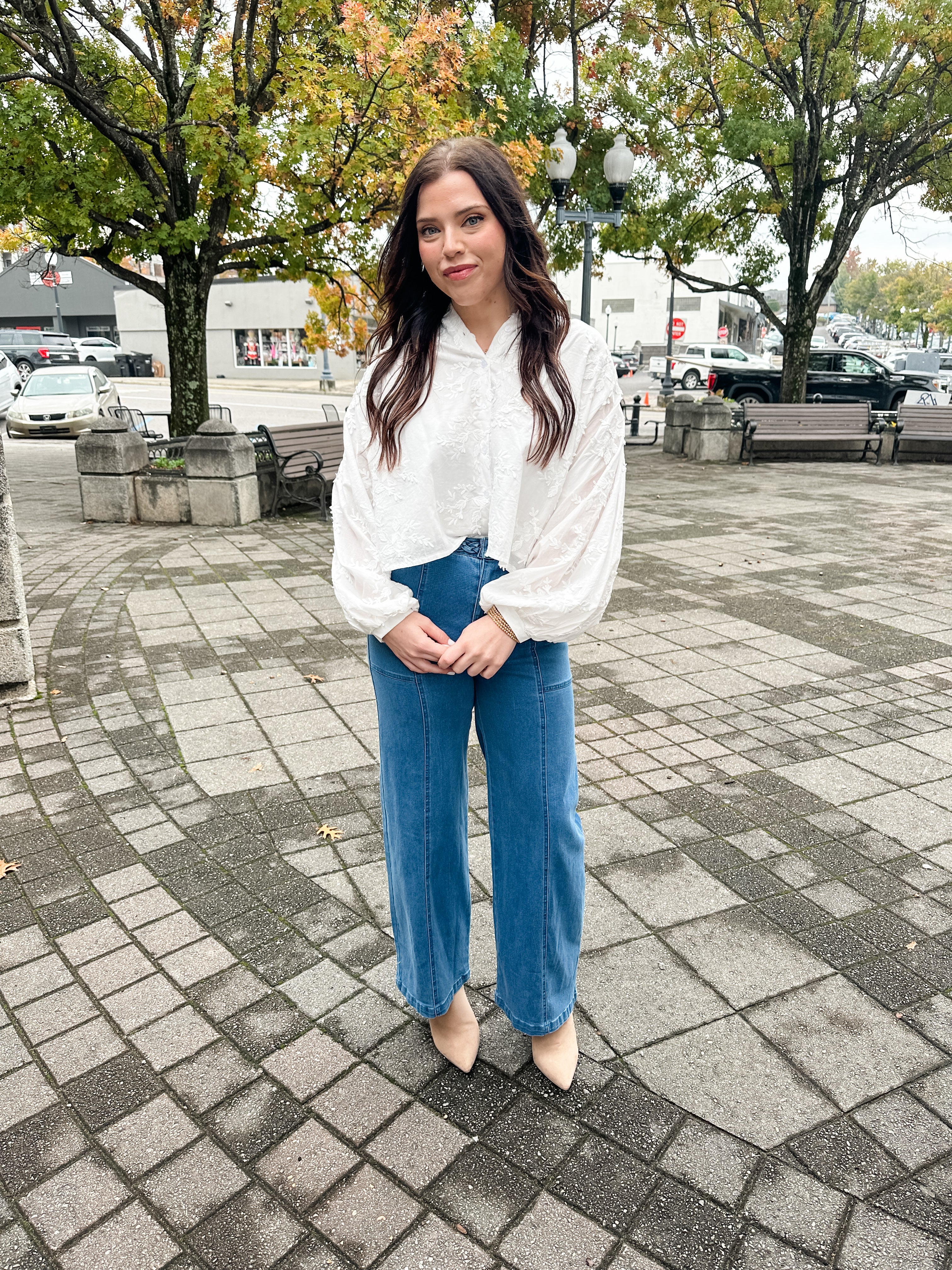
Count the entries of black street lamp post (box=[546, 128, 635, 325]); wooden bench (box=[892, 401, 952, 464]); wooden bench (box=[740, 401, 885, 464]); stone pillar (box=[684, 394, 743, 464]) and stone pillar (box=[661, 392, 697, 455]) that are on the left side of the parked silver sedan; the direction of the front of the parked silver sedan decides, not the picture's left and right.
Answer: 5

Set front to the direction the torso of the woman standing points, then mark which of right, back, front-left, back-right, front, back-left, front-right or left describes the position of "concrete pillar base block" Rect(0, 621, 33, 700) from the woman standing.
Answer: back-right

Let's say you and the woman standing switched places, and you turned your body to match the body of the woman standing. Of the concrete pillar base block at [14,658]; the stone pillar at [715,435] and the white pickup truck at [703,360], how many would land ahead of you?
0

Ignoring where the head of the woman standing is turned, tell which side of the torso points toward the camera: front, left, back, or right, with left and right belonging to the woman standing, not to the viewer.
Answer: front

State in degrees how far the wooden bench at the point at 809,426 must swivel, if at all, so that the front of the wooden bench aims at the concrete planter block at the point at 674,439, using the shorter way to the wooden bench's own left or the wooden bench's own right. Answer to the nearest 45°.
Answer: approximately 90° to the wooden bench's own right

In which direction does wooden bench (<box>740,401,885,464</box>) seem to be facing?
toward the camera

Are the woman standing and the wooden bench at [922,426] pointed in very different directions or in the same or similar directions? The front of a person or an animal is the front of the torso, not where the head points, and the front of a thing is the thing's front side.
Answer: same or similar directions

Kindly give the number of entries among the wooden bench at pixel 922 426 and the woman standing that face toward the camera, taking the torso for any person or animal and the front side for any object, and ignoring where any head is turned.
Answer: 2

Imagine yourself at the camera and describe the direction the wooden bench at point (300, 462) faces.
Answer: facing the viewer and to the right of the viewer

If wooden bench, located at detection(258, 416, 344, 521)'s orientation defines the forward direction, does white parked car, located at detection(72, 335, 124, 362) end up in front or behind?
behind

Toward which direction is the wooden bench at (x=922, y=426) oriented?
toward the camera

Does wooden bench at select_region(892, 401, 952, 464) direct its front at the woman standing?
yes

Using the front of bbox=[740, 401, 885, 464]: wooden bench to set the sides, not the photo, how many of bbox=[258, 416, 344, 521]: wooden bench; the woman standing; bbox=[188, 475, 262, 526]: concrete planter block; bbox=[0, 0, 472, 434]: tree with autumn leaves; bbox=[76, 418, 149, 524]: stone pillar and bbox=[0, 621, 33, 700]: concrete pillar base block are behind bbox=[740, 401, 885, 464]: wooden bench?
0

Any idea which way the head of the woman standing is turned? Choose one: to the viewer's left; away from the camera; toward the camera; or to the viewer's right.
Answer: toward the camera

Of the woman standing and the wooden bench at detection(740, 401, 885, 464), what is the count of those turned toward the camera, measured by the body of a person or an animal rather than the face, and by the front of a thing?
2

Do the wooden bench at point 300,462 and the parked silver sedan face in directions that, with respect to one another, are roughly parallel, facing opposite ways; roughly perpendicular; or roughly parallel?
roughly perpendicular

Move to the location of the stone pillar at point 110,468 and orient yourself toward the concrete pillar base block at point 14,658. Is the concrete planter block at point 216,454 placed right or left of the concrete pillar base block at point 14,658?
left

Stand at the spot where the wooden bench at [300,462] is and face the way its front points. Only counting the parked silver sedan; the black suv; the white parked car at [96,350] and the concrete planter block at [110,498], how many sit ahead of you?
0

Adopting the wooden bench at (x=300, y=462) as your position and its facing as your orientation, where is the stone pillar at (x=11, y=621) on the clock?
The stone pillar is roughly at 2 o'clock from the wooden bench.
